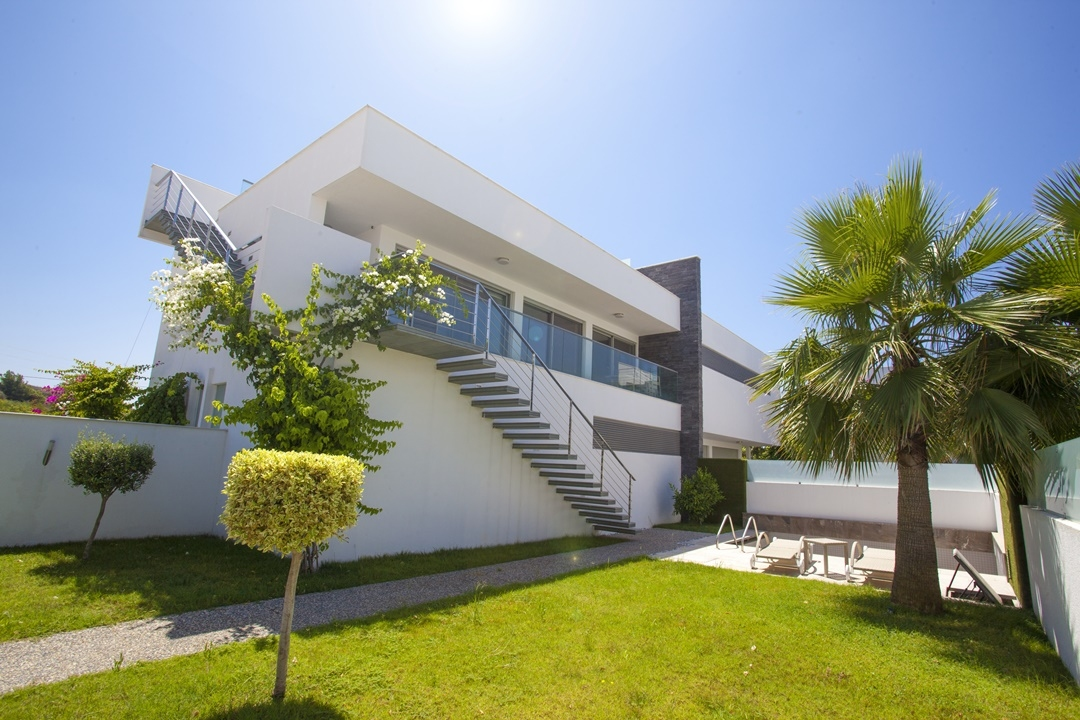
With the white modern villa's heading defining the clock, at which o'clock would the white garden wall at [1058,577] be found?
The white garden wall is roughly at 12 o'clock from the white modern villa.

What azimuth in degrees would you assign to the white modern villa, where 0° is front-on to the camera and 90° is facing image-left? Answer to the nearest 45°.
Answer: approximately 315°

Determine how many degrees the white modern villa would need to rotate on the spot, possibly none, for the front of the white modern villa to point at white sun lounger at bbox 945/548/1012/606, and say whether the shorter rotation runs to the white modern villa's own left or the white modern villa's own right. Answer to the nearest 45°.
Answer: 0° — it already faces it

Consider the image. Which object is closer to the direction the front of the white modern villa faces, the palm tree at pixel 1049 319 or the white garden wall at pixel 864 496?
the palm tree

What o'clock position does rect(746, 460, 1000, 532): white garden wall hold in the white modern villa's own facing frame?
The white garden wall is roughly at 10 o'clock from the white modern villa.

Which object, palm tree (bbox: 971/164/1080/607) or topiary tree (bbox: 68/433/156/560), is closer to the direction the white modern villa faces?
the palm tree

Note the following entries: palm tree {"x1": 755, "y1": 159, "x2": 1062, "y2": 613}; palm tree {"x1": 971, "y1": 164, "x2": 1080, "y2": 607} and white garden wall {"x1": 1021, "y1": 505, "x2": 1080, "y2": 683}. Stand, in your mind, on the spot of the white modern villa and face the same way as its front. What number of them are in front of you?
3

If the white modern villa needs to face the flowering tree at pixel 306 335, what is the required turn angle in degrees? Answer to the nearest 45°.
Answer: approximately 90° to its right

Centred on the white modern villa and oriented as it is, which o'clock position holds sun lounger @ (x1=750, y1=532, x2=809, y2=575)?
The sun lounger is roughly at 11 o'clock from the white modern villa.

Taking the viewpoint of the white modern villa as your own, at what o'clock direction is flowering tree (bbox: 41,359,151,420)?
The flowering tree is roughly at 5 o'clock from the white modern villa.

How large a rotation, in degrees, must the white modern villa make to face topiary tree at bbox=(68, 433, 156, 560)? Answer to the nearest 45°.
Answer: approximately 90° to its right

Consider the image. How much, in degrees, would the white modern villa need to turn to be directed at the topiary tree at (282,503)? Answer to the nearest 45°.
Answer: approximately 45° to its right
